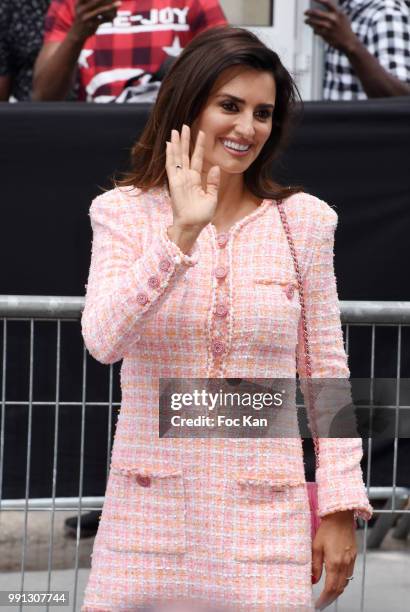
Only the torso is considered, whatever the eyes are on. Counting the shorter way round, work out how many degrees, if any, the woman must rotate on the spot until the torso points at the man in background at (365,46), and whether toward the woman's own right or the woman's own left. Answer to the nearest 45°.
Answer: approximately 180°

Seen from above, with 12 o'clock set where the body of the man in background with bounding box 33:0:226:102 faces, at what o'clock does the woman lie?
The woman is roughly at 12 o'clock from the man in background.

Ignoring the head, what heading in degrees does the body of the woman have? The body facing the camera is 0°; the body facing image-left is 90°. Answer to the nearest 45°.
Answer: approximately 0°

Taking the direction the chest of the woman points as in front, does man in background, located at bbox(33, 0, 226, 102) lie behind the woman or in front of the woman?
behind

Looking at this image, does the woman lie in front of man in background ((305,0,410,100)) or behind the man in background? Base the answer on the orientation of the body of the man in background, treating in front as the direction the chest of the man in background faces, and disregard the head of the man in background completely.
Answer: in front

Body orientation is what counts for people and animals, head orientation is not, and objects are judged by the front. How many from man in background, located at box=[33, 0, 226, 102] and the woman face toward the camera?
2

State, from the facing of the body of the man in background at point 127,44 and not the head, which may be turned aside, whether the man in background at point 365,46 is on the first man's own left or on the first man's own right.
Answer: on the first man's own left

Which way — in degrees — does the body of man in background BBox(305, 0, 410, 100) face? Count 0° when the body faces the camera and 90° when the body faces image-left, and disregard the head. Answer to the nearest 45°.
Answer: approximately 45°

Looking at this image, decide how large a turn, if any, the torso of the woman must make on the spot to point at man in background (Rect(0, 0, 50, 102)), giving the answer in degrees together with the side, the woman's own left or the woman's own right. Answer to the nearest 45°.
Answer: approximately 180°

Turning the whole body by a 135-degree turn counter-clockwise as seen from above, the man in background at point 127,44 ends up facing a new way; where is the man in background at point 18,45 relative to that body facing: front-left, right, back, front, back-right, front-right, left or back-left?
left
